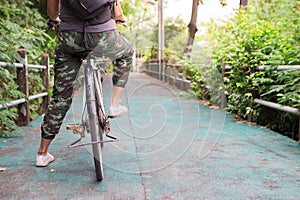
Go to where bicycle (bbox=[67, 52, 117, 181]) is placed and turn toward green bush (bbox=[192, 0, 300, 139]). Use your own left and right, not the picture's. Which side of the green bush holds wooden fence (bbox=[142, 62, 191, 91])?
left

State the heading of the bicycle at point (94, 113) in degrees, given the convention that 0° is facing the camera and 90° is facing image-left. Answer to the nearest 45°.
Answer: approximately 180°

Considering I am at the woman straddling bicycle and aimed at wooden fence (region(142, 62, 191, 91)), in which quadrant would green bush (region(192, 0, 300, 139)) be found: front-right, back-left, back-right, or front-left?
front-right

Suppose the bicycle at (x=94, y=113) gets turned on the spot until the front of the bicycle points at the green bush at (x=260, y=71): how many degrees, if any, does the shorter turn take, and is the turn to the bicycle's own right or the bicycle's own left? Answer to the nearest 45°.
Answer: approximately 45° to the bicycle's own right

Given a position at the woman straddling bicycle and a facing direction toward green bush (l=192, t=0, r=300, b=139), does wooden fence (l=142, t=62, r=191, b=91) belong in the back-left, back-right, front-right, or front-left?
front-left

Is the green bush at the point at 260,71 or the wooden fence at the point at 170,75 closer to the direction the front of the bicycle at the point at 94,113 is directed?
the wooden fence

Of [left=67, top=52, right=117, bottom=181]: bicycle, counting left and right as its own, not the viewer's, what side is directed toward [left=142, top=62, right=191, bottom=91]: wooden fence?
front
